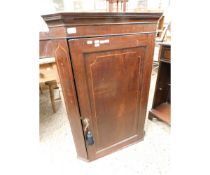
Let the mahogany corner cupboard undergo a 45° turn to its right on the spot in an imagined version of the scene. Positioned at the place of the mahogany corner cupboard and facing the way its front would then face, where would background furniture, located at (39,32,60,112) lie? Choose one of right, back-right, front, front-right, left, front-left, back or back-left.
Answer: back-right

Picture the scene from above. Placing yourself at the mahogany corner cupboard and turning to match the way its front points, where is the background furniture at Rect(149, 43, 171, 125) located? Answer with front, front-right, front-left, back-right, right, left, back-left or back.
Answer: left

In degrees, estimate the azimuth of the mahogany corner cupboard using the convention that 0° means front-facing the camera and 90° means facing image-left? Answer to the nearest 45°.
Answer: approximately 315°
